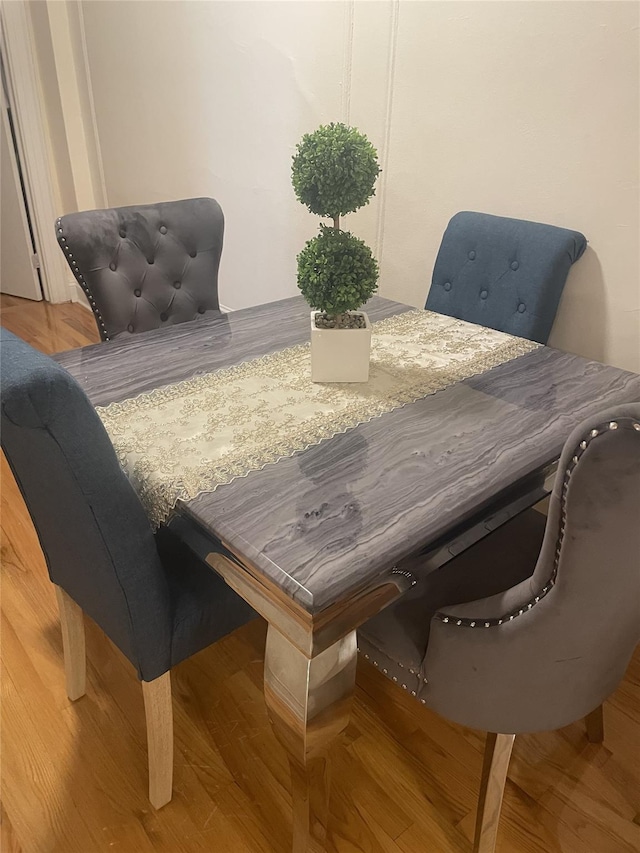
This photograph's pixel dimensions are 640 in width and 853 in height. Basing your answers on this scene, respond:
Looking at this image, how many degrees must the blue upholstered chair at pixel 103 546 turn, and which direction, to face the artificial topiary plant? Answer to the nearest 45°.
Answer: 0° — it already faces it

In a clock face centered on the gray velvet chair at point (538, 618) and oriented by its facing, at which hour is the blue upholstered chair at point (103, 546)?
The blue upholstered chair is roughly at 10 o'clock from the gray velvet chair.

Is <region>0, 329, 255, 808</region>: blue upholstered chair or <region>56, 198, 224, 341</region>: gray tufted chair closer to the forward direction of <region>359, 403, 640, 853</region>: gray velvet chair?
the gray tufted chair

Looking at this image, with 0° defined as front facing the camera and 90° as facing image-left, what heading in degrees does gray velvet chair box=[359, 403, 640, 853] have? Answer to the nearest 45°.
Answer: approximately 135°

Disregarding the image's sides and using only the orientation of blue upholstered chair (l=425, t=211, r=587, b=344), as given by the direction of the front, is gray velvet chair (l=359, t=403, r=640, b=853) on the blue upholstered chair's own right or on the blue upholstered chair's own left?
on the blue upholstered chair's own left

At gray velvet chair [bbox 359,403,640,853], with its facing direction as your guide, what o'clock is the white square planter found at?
The white square planter is roughly at 12 o'clock from the gray velvet chair.

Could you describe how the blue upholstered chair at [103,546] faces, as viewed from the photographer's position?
facing away from the viewer and to the right of the viewer

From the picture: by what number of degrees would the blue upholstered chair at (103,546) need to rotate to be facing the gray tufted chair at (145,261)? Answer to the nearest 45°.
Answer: approximately 45° to its left
